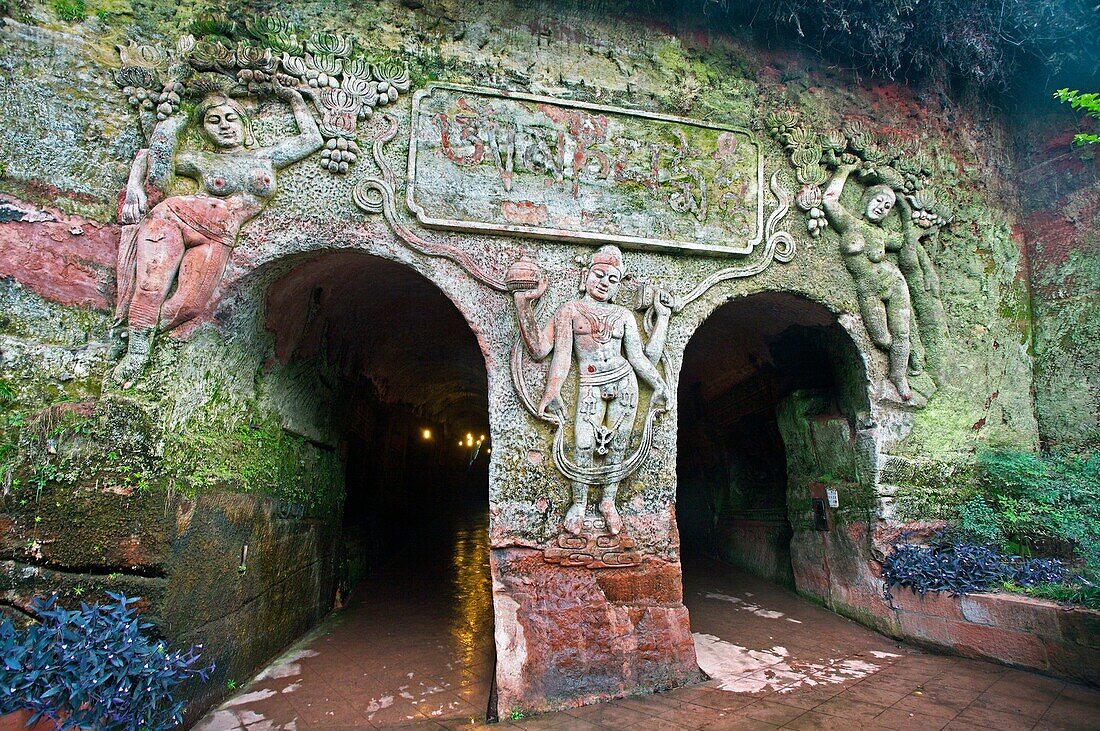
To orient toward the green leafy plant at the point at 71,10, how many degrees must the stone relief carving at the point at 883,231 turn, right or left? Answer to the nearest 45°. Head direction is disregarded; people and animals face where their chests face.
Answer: approximately 45° to its right

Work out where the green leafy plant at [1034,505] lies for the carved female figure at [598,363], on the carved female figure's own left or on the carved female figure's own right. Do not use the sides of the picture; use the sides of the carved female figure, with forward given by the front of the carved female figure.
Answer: on the carved female figure's own left

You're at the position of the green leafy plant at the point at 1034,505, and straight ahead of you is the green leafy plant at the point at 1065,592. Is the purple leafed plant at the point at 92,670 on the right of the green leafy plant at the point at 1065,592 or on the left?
right

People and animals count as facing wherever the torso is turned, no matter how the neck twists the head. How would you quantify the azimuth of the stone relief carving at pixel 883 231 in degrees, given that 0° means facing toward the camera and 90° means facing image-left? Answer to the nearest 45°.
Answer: approximately 0°

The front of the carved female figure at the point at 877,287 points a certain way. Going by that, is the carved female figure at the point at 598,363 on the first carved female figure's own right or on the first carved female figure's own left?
on the first carved female figure's own right

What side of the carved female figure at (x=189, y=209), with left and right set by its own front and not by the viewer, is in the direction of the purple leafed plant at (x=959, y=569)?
left

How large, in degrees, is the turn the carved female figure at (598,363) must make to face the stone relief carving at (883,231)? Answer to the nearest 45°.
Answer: approximately 90° to its left
